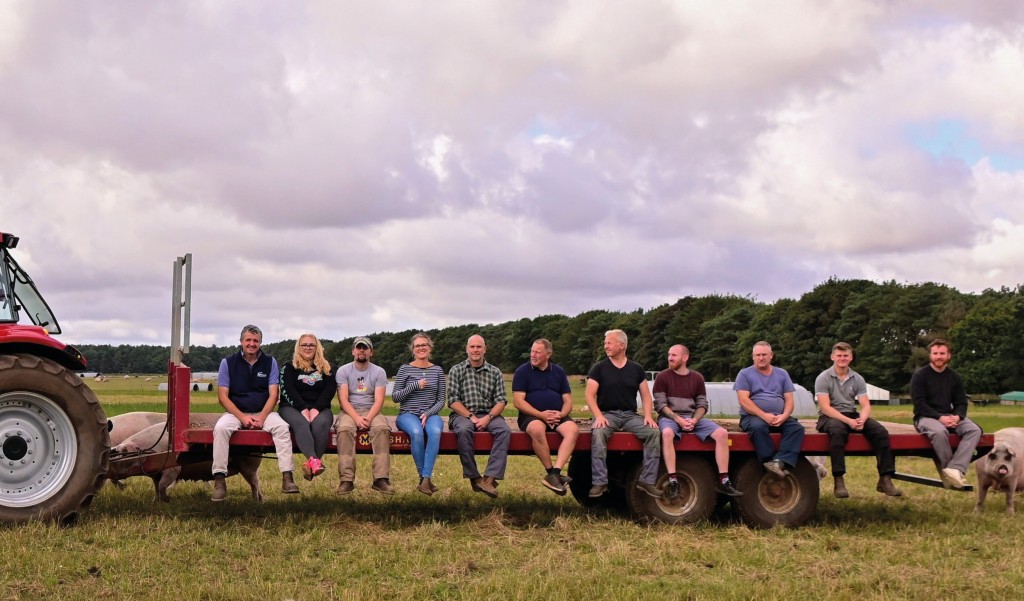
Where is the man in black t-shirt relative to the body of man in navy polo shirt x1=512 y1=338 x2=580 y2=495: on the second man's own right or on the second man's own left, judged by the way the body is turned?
on the second man's own left

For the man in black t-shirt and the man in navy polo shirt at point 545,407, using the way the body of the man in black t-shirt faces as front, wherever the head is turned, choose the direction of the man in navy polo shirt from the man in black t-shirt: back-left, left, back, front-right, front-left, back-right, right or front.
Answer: right

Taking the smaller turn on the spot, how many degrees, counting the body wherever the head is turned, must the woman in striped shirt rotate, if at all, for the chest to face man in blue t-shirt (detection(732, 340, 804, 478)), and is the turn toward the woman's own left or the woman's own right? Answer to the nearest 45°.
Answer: approximately 90° to the woman's own left

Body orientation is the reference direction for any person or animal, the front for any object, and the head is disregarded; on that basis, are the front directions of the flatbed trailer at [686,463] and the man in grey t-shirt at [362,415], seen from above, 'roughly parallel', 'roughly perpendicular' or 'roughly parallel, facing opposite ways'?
roughly perpendicular

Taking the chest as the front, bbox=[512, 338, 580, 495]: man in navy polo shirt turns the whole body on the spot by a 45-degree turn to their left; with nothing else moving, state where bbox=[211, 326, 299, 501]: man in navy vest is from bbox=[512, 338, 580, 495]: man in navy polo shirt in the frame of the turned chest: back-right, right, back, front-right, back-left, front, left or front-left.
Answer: back-right

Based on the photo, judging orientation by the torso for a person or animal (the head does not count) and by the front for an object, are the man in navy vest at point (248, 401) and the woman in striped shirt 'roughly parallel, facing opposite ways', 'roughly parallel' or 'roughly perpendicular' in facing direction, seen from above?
roughly parallel

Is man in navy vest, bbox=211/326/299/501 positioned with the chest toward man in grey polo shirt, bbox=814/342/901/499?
no

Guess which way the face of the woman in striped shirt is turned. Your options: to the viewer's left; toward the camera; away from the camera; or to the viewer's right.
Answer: toward the camera

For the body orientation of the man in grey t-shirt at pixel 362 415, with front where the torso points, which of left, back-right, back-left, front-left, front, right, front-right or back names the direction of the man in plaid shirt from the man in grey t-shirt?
left

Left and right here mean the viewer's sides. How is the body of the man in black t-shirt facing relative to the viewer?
facing the viewer

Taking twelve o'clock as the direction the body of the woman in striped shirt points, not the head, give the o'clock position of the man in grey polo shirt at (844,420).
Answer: The man in grey polo shirt is roughly at 9 o'clock from the woman in striped shirt.

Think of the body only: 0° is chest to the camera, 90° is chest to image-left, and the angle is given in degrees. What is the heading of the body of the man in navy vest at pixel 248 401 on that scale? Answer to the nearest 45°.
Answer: approximately 0°

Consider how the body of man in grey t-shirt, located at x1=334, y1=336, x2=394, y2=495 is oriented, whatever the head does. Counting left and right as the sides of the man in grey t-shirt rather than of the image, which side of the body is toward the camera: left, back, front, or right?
front

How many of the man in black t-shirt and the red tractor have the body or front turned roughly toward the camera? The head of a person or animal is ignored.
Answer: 1

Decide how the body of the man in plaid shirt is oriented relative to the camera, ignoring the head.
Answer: toward the camera

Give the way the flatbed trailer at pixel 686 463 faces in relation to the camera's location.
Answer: facing to the left of the viewer

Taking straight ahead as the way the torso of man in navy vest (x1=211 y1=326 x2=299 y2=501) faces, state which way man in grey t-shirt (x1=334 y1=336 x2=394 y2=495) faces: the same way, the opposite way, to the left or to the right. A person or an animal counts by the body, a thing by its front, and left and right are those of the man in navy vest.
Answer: the same way

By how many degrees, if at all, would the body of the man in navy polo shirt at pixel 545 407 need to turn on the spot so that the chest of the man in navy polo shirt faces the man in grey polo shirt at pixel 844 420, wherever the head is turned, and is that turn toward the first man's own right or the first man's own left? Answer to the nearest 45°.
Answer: approximately 90° to the first man's own left

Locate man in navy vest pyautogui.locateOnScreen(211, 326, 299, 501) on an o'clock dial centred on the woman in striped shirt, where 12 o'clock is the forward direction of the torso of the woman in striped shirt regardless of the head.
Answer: The man in navy vest is roughly at 3 o'clock from the woman in striped shirt.

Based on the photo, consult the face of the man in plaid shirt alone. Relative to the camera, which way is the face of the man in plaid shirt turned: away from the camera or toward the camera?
toward the camera

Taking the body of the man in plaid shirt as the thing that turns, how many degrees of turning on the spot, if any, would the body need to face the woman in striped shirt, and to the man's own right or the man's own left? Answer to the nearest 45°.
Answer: approximately 90° to the man's own right

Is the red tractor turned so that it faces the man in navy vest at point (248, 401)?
no

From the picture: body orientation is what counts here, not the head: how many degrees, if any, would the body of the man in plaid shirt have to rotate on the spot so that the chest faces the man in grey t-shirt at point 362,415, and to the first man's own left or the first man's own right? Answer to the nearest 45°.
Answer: approximately 90° to the first man's own right
